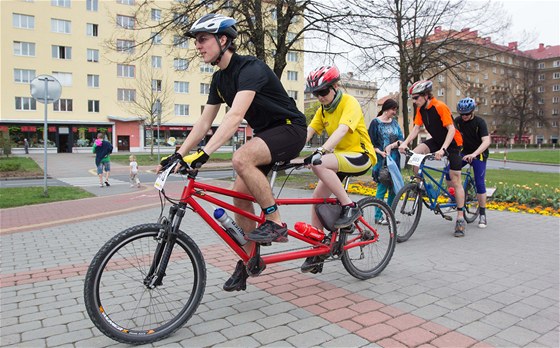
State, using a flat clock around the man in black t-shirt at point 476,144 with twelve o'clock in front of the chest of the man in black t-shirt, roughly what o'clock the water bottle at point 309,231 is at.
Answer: The water bottle is roughly at 11 o'clock from the man in black t-shirt.

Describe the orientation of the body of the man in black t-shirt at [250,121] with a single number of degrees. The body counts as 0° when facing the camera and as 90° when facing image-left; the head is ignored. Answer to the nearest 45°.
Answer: approximately 45°

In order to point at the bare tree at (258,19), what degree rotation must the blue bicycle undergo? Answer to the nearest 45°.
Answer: approximately 90° to its right

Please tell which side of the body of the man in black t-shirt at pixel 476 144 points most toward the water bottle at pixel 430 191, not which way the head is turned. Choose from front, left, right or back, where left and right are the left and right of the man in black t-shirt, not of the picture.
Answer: front

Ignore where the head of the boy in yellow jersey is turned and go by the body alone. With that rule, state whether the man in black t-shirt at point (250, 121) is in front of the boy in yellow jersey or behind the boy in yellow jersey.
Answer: in front

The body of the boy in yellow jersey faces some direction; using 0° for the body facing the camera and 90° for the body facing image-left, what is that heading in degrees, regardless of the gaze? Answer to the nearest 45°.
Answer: approximately 45°

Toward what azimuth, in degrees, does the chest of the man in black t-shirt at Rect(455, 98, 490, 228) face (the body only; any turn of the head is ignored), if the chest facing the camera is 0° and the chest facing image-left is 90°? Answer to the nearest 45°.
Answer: approximately 45°

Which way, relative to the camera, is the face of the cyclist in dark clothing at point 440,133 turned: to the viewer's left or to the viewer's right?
to the viewer's left

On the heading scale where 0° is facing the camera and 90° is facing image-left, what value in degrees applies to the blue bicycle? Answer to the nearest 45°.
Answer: approximately 45°
